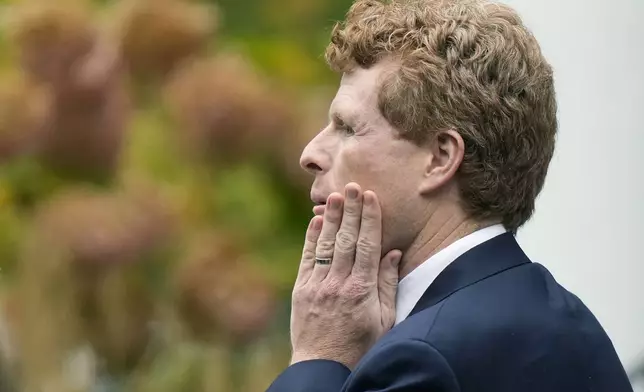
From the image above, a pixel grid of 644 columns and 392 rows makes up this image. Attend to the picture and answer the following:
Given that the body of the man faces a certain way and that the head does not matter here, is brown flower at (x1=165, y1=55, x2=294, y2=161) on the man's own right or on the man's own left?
on the man's own right

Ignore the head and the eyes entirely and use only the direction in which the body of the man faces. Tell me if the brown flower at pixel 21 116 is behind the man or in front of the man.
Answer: in front

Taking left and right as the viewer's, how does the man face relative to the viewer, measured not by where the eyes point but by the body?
facing to the left of the viewer

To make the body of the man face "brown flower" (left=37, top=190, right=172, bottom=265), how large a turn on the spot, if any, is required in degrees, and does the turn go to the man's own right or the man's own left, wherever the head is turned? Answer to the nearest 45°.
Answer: approximately 45° to the man's own right

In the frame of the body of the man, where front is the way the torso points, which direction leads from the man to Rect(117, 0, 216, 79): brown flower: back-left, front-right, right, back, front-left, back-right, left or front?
front-right

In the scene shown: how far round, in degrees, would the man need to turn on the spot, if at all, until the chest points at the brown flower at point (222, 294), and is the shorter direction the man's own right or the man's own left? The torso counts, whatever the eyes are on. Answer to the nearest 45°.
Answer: approximately 45° to the man's own right

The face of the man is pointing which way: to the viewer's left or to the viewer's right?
to the viewer's left
